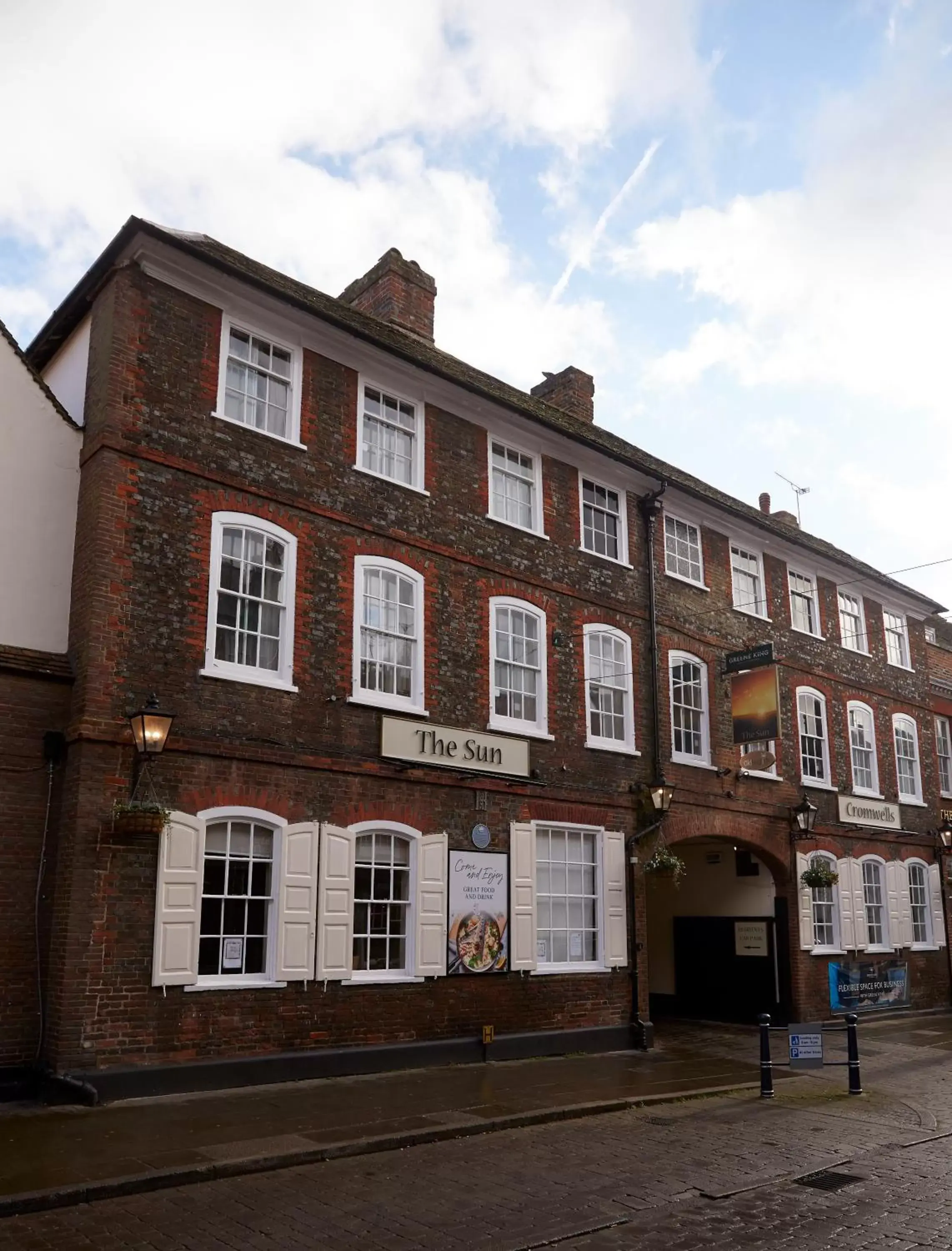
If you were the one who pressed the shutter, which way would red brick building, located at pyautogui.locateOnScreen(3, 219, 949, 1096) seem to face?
facing the viewer and to the right of the viewer

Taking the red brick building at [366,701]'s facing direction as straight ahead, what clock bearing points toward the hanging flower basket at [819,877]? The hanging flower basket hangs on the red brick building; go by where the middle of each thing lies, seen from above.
The hanging flower basket is roughly at 9 o'clock from the red brick building.

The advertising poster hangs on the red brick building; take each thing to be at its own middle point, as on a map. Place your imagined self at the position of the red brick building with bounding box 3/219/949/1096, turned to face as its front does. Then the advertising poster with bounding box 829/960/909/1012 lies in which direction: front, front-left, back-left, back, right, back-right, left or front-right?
left
